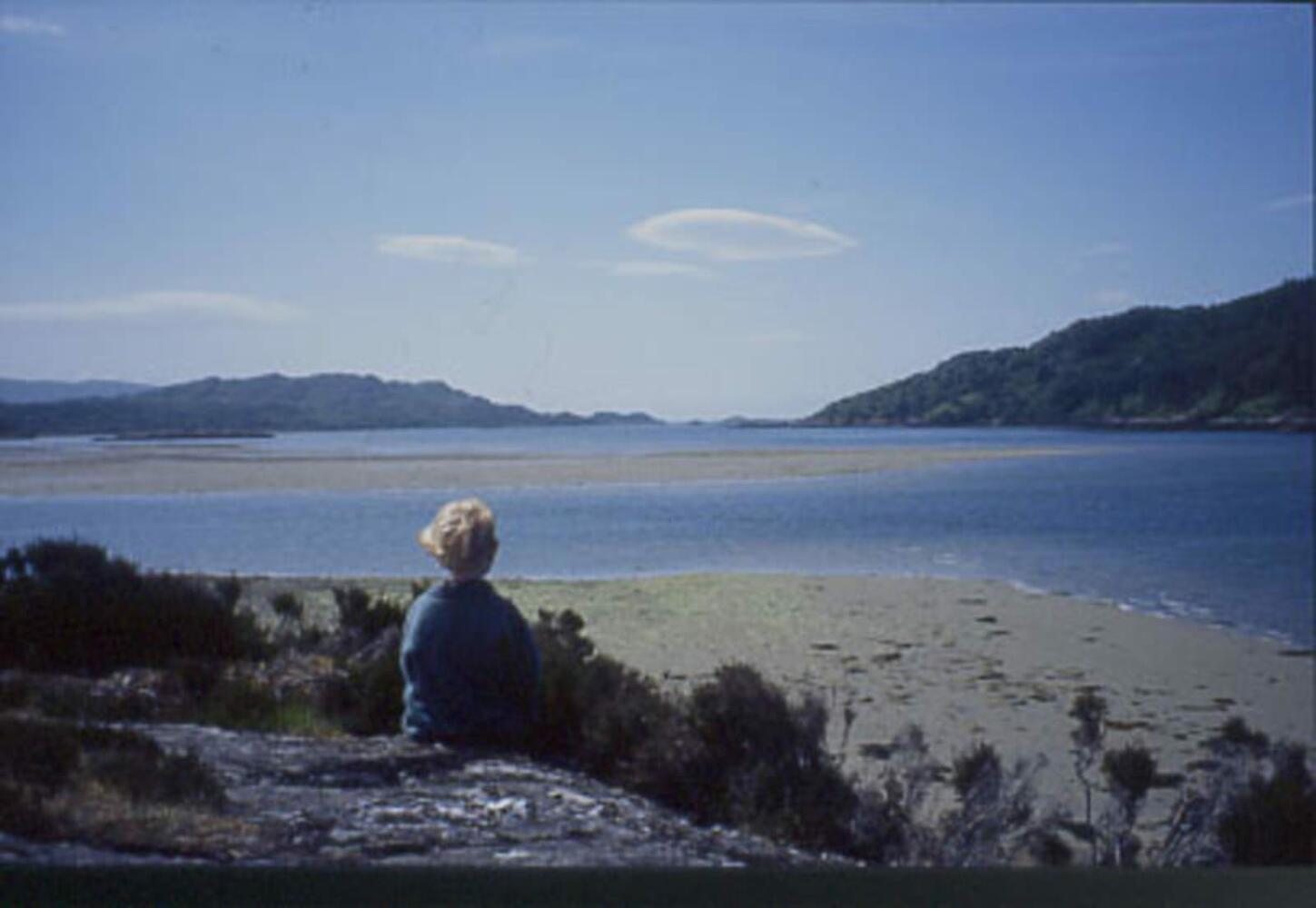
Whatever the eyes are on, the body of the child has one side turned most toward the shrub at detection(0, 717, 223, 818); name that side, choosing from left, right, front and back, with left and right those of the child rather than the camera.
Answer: left

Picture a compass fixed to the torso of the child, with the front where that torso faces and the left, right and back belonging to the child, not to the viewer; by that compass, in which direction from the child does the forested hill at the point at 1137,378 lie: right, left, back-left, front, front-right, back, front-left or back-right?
front-right

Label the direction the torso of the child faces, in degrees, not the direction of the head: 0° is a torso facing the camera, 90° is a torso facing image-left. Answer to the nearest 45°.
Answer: approximately 180°

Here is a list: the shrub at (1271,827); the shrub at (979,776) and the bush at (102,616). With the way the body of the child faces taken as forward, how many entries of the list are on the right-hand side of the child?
2

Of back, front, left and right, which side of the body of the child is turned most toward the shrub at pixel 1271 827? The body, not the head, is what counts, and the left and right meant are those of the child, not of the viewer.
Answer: right

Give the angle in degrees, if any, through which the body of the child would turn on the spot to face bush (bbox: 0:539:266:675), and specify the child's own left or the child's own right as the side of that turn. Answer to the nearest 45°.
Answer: approximately 45° to the child's own left

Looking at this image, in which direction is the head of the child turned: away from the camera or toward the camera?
away from the camera

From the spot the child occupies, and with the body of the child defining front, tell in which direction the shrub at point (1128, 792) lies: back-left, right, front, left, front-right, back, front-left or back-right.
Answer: right
